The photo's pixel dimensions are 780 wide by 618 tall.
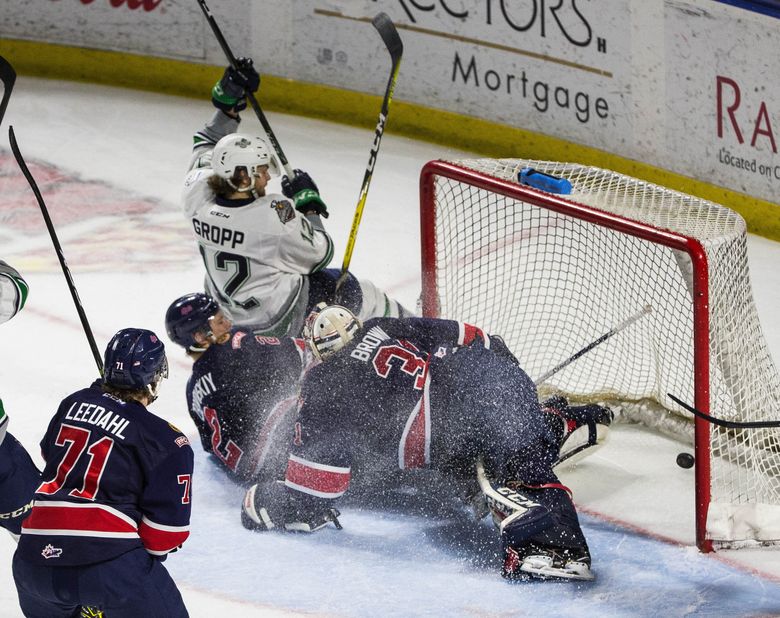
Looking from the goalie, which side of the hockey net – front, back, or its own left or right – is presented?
front

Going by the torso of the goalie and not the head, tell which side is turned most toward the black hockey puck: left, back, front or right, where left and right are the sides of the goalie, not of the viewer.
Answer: right

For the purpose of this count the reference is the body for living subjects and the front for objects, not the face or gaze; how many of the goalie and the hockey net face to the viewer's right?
0

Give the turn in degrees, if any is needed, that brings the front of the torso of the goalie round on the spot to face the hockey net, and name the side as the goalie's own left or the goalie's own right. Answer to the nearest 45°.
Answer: approximately 90° to the goalie's own right

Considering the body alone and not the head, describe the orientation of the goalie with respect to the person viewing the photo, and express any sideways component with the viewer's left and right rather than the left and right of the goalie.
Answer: facing away from the viewer and to the left of the viewer

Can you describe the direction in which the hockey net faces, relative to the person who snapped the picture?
facing the viewer and to the left of the viewer
